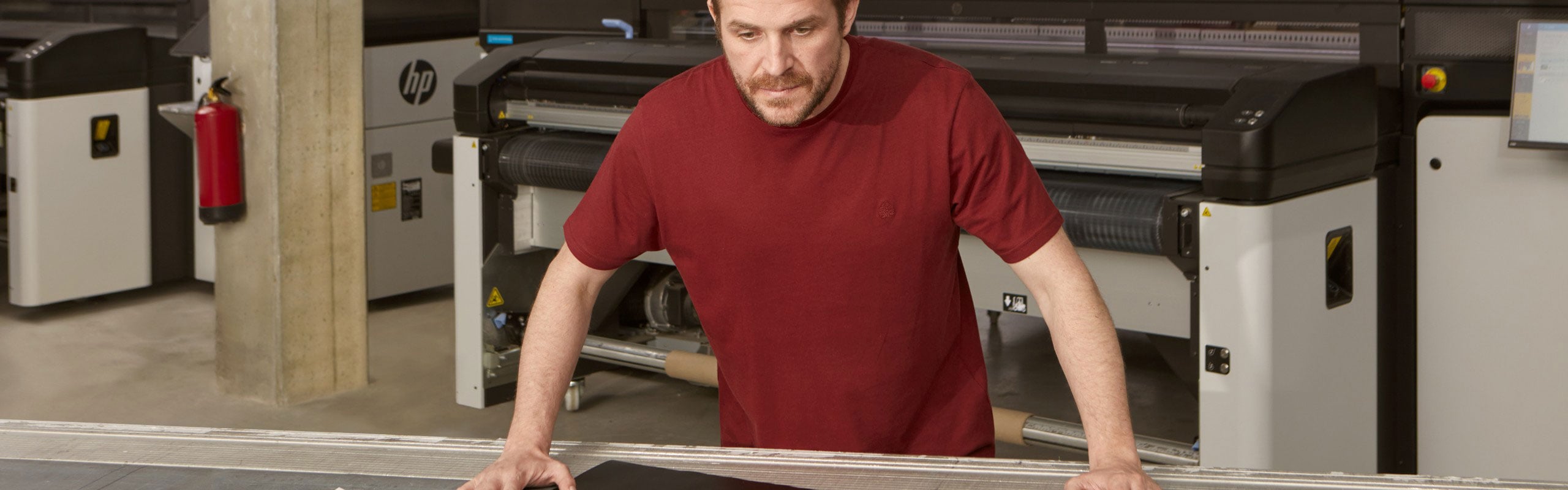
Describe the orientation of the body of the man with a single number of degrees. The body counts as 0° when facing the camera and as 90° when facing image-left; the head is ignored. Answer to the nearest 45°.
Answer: approximately 0°

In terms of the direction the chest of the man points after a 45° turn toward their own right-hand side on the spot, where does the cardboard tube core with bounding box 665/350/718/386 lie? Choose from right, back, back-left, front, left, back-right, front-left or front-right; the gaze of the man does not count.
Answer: back-right

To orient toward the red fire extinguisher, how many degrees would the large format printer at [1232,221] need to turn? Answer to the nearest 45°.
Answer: approximately 90° to its right

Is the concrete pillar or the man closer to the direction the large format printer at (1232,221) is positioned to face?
the man

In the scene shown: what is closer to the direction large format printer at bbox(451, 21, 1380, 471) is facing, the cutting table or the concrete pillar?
the cutting table
